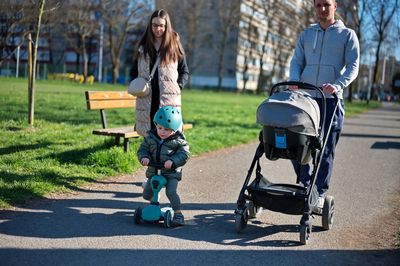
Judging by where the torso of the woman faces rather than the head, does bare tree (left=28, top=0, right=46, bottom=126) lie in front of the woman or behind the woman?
behind

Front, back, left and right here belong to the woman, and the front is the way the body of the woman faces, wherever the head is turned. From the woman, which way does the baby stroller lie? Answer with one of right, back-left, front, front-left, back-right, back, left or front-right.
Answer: front-left

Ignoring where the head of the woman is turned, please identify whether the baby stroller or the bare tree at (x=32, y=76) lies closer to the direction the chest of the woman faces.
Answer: the baby stroller

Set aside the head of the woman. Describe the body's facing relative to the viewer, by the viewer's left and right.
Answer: facing the viewer

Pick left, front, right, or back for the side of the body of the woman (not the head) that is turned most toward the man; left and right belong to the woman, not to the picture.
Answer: left
